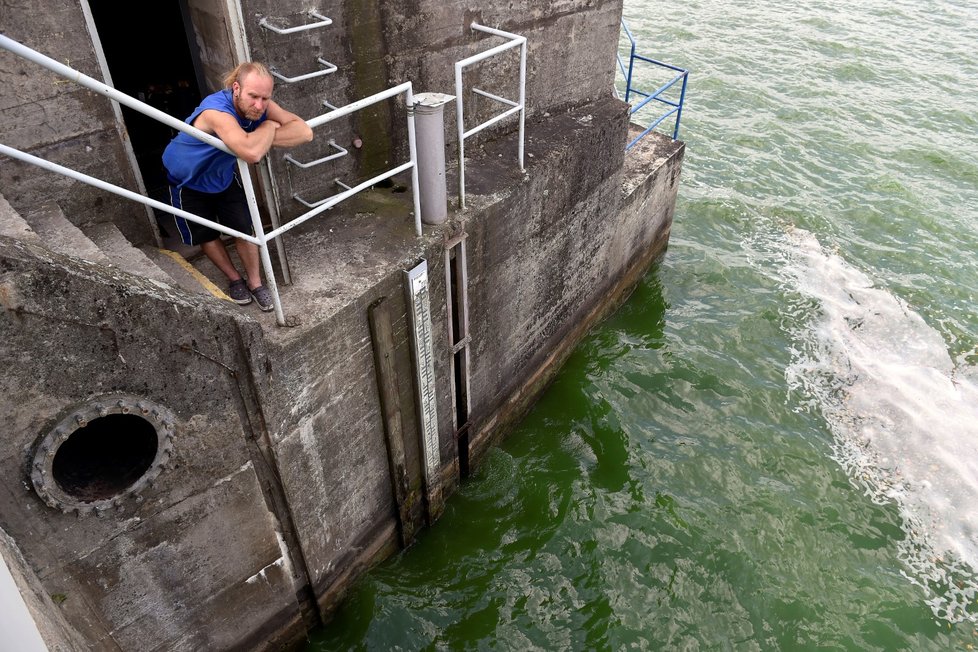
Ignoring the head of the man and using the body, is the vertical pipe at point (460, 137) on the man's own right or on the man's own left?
on the man's own left

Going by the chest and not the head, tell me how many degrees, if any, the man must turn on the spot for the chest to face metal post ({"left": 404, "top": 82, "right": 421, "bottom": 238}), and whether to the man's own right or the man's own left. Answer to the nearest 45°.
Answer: approximately 45° to the man's own left

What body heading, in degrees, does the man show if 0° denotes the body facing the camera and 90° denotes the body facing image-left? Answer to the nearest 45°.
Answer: approximately 315°

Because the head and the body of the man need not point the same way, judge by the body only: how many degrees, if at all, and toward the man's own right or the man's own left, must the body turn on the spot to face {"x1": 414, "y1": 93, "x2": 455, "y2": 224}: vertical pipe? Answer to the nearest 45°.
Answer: approximately 45° to the man's own left
